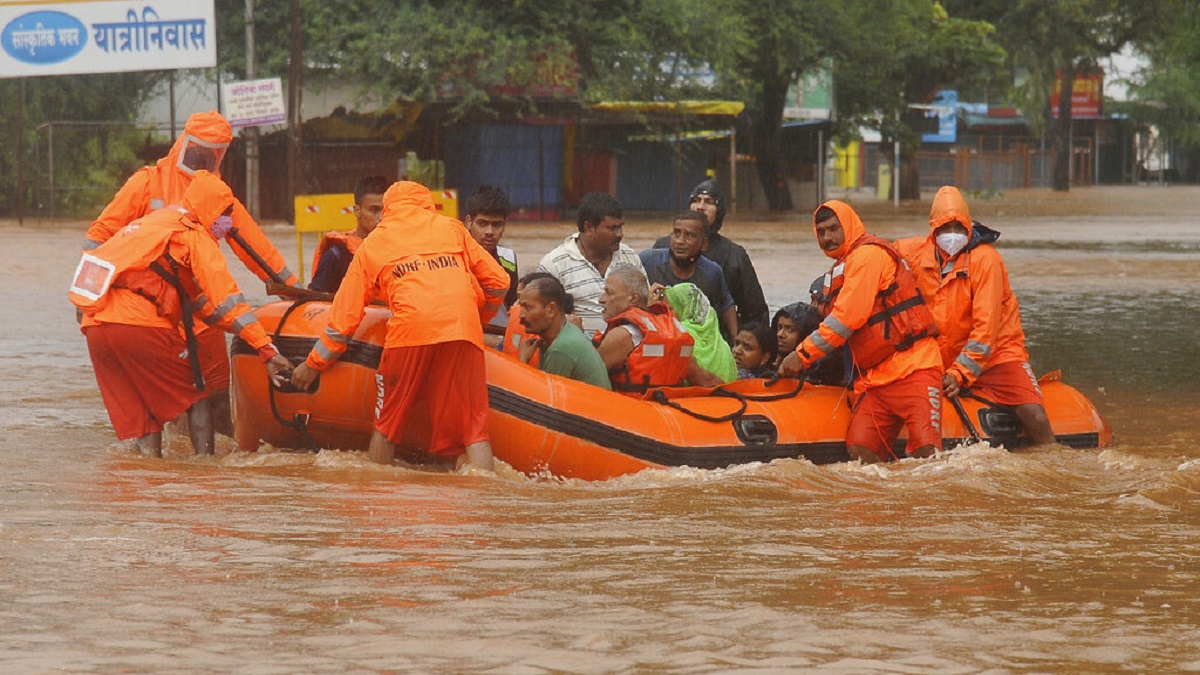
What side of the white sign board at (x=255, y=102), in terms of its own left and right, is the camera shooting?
front

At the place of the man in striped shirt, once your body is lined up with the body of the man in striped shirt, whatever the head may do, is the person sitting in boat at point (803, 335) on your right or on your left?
on your left

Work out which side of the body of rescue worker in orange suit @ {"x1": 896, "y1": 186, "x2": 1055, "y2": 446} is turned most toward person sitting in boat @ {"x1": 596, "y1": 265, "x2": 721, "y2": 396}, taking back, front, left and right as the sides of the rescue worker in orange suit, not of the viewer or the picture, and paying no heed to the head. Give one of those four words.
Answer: right

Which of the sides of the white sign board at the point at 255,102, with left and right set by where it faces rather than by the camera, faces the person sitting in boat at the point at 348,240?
front

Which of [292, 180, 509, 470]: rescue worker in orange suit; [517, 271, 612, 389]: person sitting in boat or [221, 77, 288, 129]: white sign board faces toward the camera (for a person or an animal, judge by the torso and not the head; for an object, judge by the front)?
the white sign board

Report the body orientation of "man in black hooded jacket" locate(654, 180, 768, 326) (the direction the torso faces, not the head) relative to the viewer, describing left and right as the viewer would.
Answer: facing the viewer and to the left of the viewer

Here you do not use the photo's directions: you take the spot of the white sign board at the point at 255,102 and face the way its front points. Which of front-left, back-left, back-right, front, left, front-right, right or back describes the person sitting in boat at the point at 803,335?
front

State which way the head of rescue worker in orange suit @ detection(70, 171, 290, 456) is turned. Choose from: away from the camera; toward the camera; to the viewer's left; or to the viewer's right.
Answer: to the viewer's right

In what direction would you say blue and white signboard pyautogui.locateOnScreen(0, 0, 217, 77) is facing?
toward the camera

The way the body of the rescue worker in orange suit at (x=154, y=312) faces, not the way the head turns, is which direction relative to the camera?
to the viewer's right

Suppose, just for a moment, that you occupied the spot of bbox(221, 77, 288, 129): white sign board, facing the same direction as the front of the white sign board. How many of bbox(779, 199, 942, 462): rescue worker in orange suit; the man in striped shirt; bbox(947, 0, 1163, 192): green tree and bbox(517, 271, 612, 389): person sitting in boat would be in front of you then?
3

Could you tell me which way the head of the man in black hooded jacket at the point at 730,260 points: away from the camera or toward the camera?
toward the camera

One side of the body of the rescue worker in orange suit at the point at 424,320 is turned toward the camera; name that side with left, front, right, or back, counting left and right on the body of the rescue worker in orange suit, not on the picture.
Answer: back

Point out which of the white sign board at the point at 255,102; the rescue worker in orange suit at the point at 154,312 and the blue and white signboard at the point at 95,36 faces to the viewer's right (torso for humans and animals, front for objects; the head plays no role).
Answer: the rescue worker in orange suit

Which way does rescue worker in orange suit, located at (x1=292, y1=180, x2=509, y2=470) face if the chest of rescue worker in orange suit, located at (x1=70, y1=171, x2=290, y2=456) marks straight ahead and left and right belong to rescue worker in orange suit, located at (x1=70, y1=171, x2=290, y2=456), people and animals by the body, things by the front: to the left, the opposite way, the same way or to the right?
to the left
